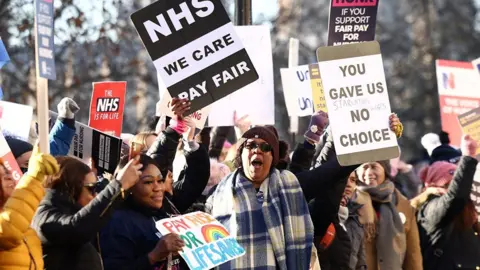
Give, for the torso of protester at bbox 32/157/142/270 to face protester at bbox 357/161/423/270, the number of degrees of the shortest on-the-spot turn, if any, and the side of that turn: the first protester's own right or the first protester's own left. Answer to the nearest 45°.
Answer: approximately 45° to the first protester's own left

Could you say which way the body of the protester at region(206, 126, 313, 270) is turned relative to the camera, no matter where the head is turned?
toward the camera

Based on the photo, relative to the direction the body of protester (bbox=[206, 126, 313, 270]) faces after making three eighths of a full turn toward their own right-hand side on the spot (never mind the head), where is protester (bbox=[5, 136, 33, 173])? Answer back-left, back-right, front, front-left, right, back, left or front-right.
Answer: front-left

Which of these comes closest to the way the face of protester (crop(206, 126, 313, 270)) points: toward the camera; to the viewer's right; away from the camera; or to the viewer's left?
toward the camera

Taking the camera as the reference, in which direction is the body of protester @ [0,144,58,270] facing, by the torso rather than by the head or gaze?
to the viewer's right

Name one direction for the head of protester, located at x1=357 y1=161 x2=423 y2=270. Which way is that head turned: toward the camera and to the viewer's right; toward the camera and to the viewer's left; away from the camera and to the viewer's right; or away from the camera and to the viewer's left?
toward the camera and to the viewer's left
